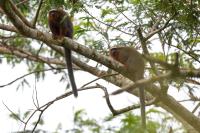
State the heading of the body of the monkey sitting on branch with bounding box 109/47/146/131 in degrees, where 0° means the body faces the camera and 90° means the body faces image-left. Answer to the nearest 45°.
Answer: approximately 90°

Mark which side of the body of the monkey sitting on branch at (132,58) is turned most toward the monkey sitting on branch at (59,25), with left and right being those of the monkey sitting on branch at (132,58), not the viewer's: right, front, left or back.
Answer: front

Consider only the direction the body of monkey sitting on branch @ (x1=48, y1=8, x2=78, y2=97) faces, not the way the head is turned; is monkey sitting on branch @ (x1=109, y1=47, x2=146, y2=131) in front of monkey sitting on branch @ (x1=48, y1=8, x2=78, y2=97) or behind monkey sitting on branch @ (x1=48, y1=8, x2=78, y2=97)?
behind
